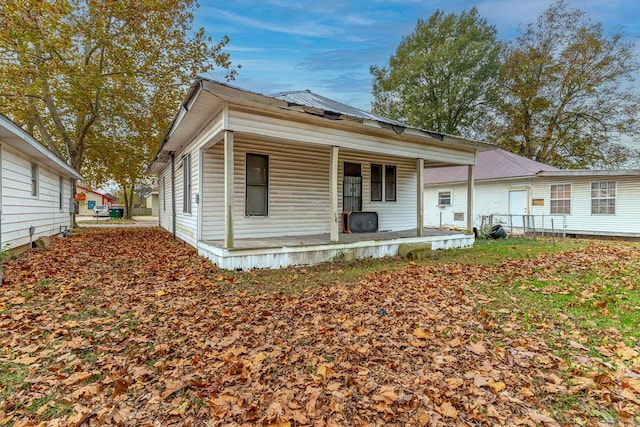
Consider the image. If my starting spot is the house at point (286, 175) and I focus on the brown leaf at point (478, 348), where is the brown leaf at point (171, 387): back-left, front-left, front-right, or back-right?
front-right

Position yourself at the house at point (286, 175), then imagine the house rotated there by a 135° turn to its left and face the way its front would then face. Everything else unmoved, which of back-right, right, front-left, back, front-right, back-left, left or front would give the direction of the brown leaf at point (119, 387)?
back

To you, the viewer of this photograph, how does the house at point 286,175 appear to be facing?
facing the viewer and to the right of the viewer

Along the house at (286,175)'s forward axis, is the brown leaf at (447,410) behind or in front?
in front

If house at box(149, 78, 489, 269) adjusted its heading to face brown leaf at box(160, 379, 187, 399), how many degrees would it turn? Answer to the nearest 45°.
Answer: approximately 45° to its right

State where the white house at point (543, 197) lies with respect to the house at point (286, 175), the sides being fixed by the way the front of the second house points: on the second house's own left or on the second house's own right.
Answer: on the second house's own left

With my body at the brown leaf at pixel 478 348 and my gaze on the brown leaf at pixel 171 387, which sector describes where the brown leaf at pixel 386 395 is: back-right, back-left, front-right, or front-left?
front-left

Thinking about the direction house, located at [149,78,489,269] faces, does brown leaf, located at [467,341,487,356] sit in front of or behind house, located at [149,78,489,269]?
in front

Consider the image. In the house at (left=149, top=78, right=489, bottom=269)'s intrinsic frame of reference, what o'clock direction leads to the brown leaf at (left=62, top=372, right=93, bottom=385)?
The brown leaf is roughly at 2 o'clock from the house.
